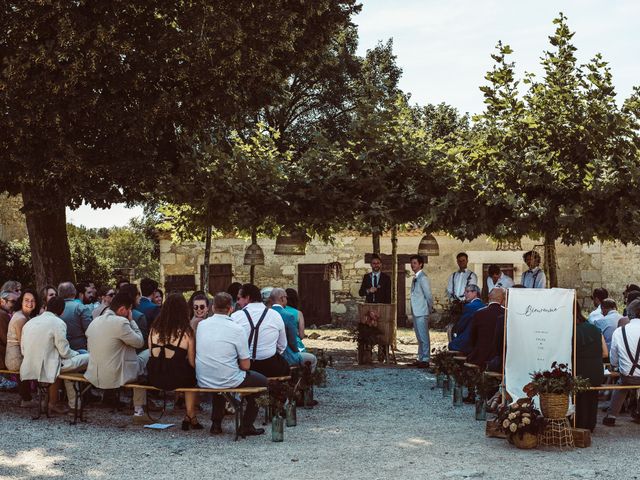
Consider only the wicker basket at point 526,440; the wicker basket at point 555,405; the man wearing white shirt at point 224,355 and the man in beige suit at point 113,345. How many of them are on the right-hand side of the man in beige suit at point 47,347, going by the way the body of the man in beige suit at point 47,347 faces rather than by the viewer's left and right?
4

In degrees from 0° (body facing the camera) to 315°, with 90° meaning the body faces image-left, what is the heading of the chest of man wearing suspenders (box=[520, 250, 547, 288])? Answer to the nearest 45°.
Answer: approximately 45°

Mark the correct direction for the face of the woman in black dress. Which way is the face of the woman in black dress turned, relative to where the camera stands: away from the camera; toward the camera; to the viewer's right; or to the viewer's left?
away from the camera

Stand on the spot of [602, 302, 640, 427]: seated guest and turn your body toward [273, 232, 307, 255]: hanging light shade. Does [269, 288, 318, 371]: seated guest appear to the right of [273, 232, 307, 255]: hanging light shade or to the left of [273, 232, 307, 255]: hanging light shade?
left

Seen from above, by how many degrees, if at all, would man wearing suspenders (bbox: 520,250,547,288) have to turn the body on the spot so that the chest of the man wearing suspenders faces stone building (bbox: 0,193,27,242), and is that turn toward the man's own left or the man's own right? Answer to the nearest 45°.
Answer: approximately 90° to the man's own right

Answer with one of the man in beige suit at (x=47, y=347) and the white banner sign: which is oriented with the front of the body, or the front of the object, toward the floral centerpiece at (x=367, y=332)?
the man in beige suit

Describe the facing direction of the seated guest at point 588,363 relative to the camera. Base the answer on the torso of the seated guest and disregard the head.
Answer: away from the camera

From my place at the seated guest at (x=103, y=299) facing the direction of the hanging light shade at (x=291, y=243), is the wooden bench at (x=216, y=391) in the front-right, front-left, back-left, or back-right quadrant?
back-right

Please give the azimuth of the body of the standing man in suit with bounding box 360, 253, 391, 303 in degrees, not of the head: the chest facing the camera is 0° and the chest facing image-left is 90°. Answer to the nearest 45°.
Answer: approximately 0°

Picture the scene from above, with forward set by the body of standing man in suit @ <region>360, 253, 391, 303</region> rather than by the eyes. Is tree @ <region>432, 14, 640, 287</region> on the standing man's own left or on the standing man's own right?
on the standing man's own left

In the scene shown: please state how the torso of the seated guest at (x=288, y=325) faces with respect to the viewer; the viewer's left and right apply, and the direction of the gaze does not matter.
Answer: facing away from the viewer and to the right of the viewer

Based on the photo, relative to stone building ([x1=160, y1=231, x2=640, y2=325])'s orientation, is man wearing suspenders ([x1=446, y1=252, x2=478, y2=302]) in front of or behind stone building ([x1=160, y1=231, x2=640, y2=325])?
in front
